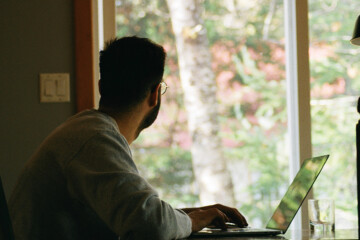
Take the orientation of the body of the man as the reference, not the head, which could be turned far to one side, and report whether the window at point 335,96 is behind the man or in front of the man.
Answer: in front

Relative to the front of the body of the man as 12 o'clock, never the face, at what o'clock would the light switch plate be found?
The light switch plate is roughly at 10 o'clock from the man.

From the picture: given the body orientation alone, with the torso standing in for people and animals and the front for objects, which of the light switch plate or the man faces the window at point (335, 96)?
the man

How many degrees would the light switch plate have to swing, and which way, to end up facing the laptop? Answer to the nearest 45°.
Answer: approximately 45° to its left

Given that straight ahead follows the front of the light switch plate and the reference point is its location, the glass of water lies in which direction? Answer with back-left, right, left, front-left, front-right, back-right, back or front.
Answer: front-left

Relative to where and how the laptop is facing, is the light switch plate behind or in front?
in front

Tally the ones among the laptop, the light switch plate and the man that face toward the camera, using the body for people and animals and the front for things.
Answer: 1

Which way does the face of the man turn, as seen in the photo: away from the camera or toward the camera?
away from the camera

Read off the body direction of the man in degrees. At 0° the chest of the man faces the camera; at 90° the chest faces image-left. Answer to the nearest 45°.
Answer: approximately 225°

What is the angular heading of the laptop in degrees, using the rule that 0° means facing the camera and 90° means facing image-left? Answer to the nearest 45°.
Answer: approximately 90°

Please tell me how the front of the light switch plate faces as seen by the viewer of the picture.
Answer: facing the viewer

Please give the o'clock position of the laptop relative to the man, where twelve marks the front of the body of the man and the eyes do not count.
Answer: The laptop is roughly at 1 o'clock from the man.

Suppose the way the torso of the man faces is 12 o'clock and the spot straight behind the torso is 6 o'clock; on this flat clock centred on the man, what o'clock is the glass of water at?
The glass of water is roughly at 1 o'clock from the man.
